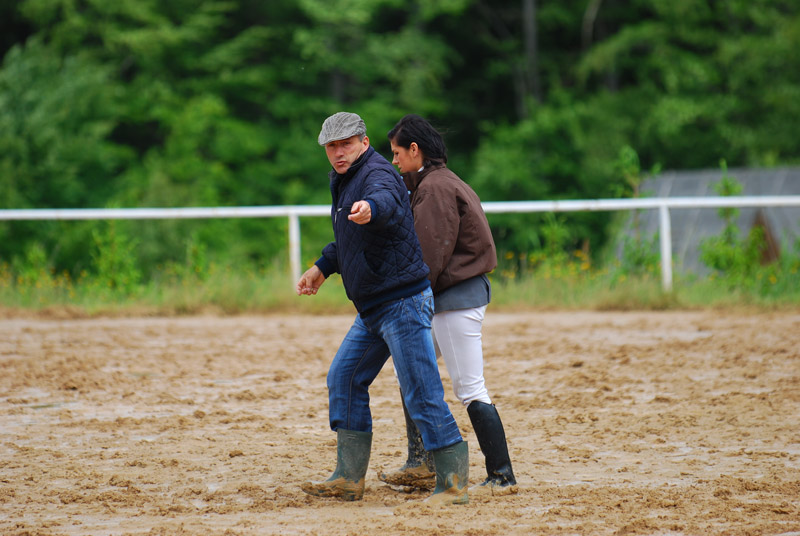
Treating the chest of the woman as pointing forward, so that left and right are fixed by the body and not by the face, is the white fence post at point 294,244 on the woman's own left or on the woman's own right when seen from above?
on the woman's own right

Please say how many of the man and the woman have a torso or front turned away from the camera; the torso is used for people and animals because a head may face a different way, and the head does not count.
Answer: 0

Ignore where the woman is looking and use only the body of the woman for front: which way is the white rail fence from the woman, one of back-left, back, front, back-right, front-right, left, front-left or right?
right

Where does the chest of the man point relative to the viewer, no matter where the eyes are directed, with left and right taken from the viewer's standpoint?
facing the viewer and to the left of the viewer

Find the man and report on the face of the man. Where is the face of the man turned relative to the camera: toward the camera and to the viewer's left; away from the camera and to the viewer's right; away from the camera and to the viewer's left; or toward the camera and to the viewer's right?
toward the camera and to the viewer's left

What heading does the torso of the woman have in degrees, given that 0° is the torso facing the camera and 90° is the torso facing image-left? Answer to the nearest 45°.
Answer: approximately 90°

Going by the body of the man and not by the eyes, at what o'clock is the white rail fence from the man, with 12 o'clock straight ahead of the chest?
The white rail fence is roughly at 5 o'clock from the man.

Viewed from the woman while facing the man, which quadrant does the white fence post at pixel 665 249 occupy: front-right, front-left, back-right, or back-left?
back-right

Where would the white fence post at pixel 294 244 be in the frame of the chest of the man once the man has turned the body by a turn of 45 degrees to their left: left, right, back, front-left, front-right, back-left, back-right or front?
back

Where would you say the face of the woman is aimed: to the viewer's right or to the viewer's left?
to the viewer's left
